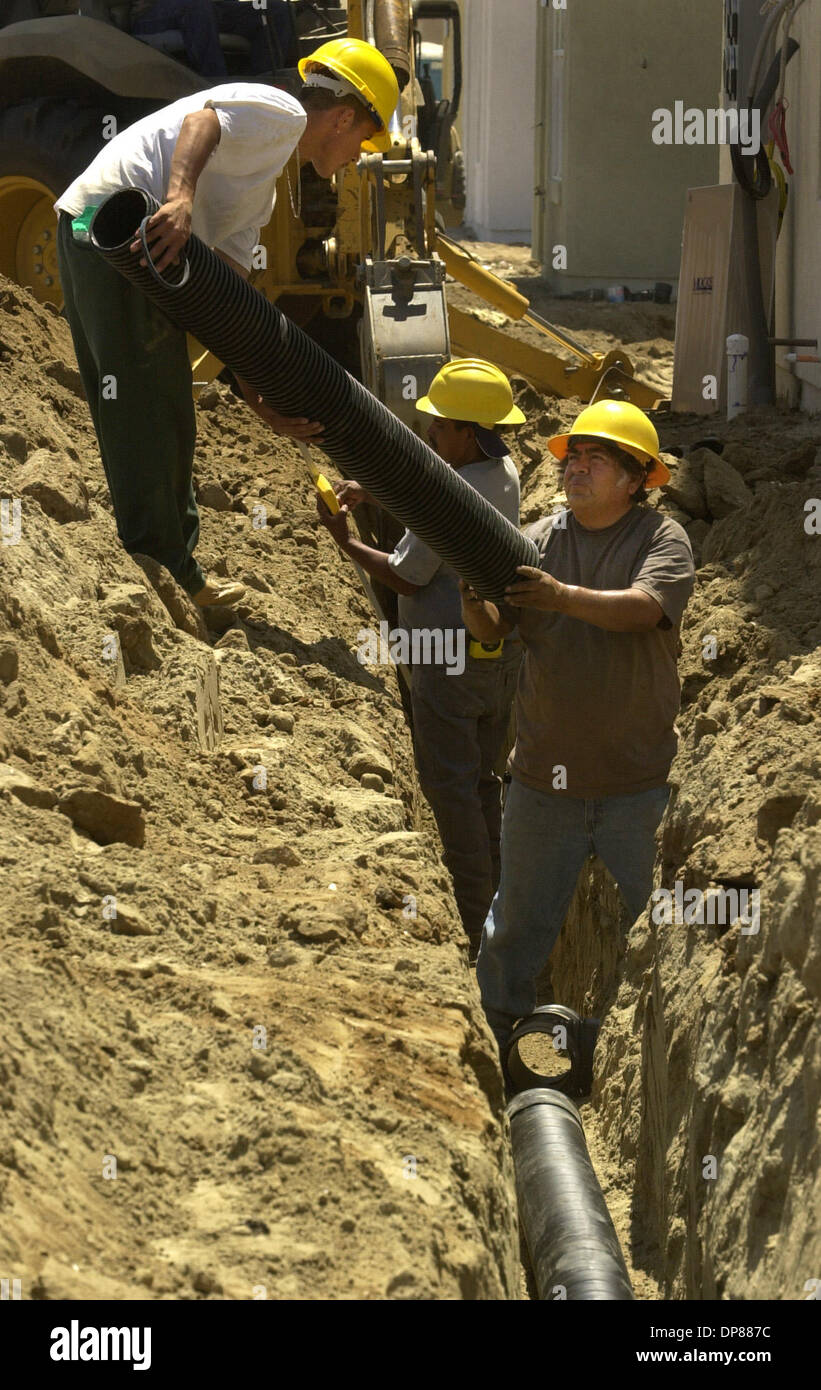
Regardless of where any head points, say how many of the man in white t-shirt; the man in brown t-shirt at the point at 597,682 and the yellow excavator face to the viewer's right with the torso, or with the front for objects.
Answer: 1

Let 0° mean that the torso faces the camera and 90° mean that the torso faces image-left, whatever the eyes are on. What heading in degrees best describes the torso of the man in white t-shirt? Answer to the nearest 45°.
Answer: approximately 270°

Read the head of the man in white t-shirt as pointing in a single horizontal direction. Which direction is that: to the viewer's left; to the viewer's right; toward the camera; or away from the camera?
to the viewer's right

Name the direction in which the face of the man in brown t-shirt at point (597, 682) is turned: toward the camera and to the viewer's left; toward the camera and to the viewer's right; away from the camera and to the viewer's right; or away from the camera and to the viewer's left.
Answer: toward the camera and to the viewer's left

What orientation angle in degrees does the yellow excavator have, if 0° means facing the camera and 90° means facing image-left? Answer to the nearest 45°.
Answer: approximately 135°

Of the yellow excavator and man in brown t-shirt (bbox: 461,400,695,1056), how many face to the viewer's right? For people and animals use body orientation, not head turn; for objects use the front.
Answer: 0

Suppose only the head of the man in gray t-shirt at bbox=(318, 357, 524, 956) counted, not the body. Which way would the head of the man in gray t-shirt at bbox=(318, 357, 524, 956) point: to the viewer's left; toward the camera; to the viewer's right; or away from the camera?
to the viewer's left

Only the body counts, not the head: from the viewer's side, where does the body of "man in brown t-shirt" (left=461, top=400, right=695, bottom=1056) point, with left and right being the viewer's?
facing the viewer and to the left of the viewer

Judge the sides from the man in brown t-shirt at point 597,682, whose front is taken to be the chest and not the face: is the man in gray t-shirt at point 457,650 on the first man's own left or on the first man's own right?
on the first man's own right

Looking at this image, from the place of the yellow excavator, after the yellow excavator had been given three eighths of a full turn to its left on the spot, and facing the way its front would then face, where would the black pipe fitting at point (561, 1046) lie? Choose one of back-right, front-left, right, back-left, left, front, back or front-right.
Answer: front

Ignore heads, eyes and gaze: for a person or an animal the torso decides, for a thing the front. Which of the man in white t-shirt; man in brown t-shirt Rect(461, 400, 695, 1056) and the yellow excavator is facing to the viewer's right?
the man in white t-shirt
